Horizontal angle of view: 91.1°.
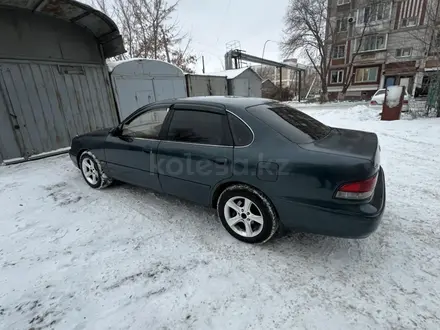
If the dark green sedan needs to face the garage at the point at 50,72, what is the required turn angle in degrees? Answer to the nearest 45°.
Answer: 0° — it already faces it

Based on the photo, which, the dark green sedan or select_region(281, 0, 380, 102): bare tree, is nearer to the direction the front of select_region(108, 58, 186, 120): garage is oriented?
the dark green sedan

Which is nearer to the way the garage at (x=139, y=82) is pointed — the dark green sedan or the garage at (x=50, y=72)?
the dark green sedan

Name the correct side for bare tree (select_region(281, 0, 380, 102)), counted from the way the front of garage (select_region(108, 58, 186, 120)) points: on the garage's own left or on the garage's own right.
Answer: on the garage's own left

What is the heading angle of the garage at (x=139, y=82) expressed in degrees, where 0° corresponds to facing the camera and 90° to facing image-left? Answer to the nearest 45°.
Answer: approximately 0°

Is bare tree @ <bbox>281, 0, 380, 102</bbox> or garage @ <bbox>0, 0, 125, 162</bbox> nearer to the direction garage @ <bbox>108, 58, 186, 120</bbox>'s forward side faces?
the garage

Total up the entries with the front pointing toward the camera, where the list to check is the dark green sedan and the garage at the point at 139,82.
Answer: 1

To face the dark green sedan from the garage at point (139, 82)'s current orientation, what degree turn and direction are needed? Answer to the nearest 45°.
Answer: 0° — it already faces it

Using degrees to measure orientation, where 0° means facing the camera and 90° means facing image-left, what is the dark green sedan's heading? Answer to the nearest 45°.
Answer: approximately 135°

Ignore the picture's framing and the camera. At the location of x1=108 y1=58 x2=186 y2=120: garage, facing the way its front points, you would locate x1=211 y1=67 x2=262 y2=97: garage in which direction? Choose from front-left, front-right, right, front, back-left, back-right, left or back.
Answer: back-left

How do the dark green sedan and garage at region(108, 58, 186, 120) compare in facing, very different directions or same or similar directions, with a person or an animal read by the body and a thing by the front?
very different directions
